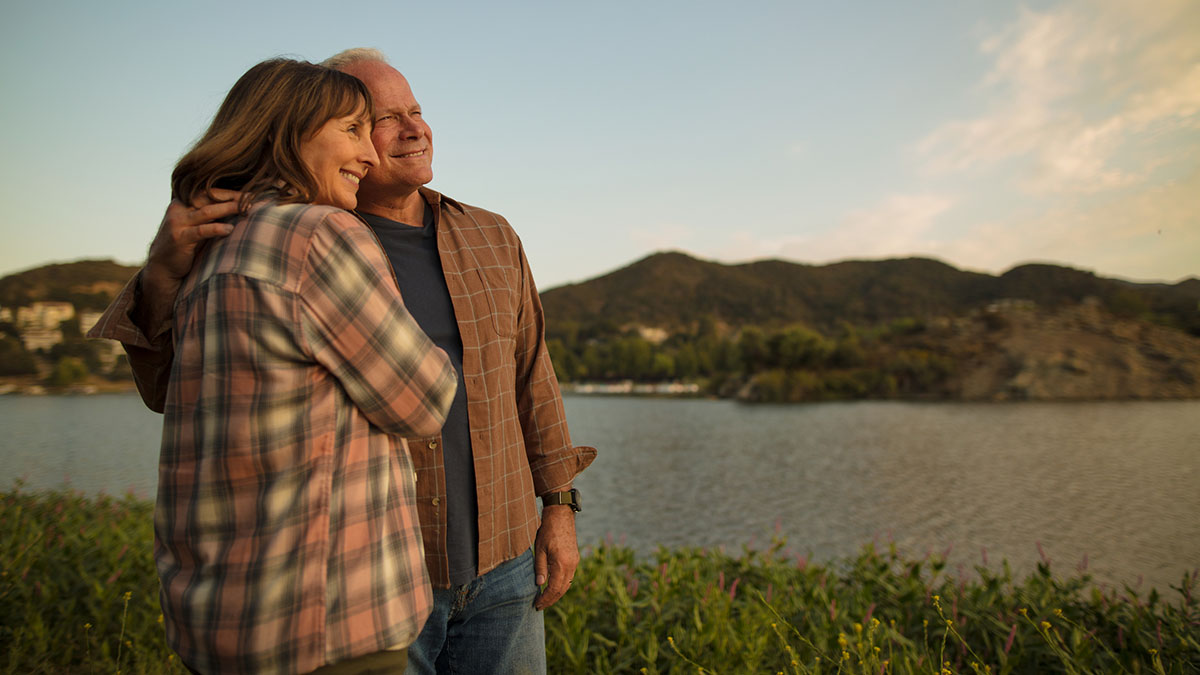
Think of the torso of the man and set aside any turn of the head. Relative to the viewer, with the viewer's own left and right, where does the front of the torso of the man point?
facing the viewer

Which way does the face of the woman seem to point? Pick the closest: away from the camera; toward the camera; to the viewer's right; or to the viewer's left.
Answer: to the viewer's right
